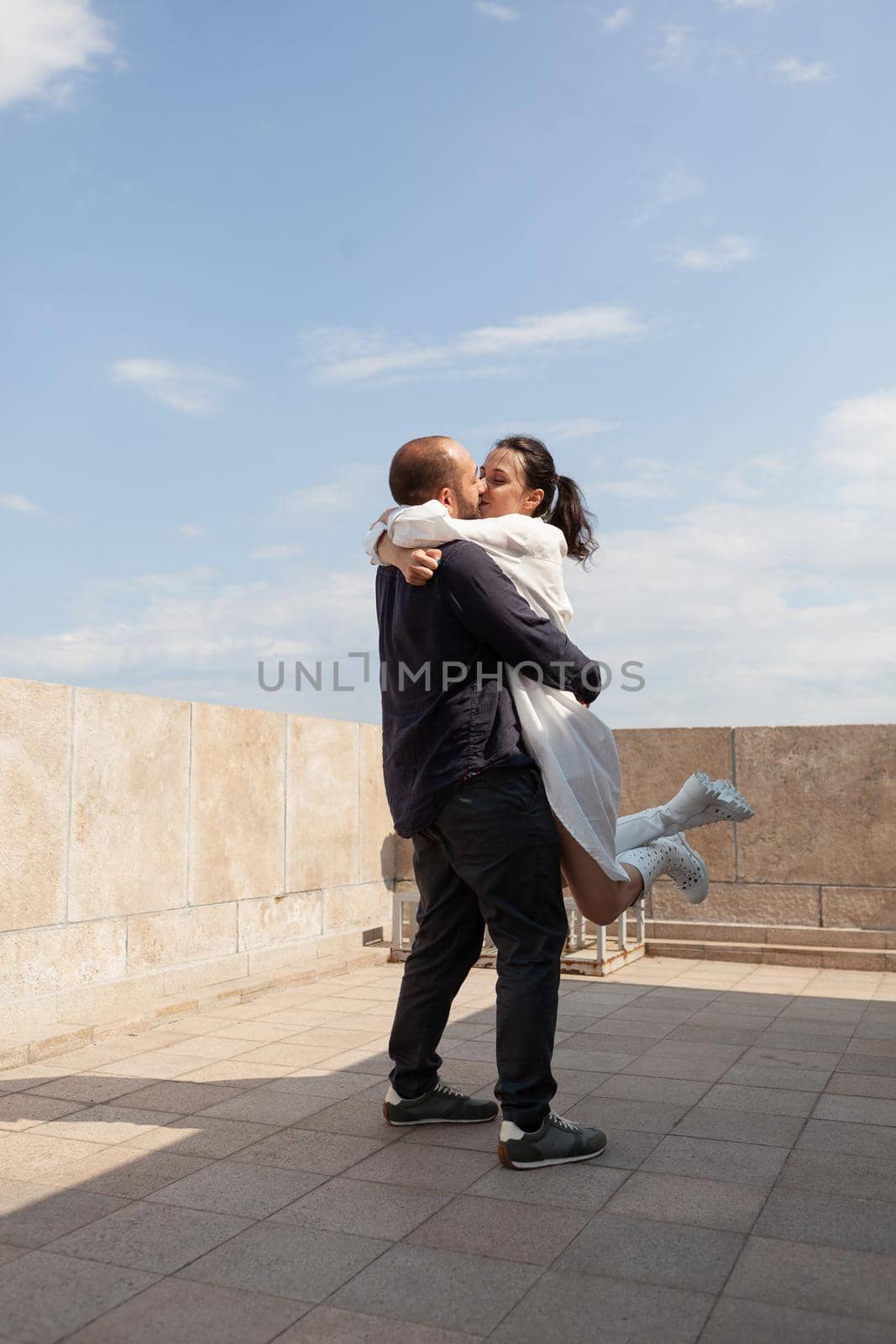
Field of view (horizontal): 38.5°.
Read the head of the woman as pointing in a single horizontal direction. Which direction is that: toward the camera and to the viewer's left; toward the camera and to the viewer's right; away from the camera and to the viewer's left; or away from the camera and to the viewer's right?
toward the camera and to the viewer's left

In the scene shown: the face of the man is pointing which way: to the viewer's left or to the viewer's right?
to the viewer's right

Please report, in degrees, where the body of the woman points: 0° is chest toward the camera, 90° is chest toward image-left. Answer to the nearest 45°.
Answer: approximately 90°
